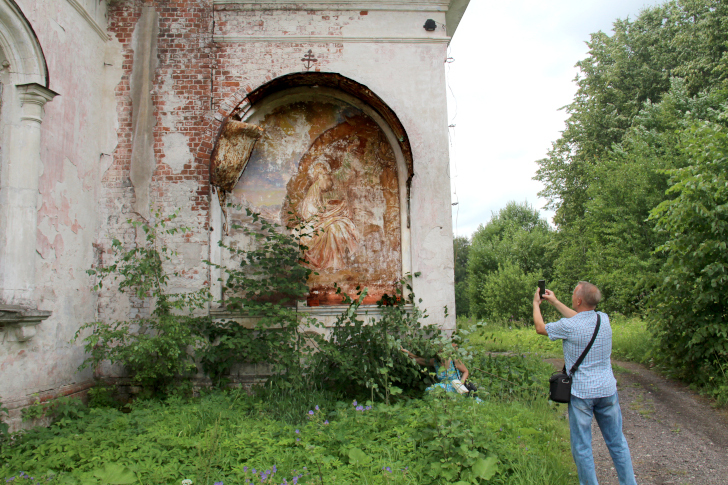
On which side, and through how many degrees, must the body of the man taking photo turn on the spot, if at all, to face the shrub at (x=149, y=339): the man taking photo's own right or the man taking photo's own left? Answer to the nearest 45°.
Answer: approximately 45° to the man taking photo's own left

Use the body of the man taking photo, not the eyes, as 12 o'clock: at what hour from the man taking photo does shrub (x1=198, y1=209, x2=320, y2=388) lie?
The shrub is roughly at 11 o'clock from the man taking photo.

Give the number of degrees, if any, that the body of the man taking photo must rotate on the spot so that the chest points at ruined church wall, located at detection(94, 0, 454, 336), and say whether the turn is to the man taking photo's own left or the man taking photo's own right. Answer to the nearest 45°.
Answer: approximately 45° to the man taking photo's own left

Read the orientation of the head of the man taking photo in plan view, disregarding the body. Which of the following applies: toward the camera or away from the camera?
away from the camera

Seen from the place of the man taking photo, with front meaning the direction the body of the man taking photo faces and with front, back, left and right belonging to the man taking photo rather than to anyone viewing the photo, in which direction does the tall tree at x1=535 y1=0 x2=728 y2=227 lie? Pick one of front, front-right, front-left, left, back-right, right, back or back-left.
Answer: front-right

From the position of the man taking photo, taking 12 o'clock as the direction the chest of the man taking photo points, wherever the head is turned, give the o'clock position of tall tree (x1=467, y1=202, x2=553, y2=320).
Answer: The tall tree is roughly at 1 o'clock from the man taking photo.

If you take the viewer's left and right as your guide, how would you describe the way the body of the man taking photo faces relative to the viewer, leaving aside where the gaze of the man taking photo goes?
facing away from the viewer and to the left of the viewer
